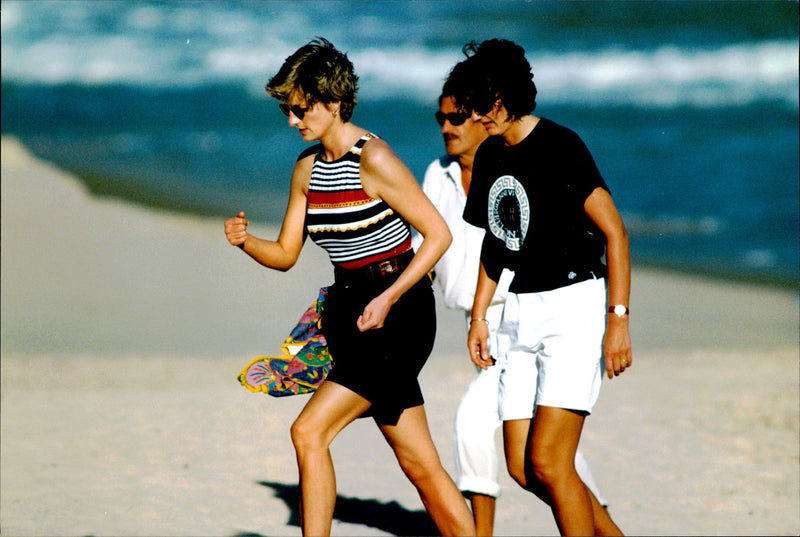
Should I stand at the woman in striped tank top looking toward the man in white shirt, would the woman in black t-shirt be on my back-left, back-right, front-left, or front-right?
front-right

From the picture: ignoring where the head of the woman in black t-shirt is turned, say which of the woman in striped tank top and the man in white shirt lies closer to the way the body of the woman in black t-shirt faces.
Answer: the woman in striped tank top

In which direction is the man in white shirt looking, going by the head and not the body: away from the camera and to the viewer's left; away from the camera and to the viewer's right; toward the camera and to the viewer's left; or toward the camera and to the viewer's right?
toward the camera and to the viewer's left

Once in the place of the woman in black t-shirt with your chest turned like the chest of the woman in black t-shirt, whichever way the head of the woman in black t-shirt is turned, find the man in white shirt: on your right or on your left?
on your right

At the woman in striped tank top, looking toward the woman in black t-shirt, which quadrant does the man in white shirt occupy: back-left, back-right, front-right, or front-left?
front-left

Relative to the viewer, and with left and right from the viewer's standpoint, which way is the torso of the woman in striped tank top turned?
facing the viewer and to the left of the viewer

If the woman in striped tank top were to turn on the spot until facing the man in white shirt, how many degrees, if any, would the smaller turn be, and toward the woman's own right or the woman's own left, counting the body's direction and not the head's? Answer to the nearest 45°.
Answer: approximately 180°

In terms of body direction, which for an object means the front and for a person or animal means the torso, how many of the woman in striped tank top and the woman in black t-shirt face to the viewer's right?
0

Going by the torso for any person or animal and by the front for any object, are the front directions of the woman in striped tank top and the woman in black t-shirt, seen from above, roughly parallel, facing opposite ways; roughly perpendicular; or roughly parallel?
roughly parallel
